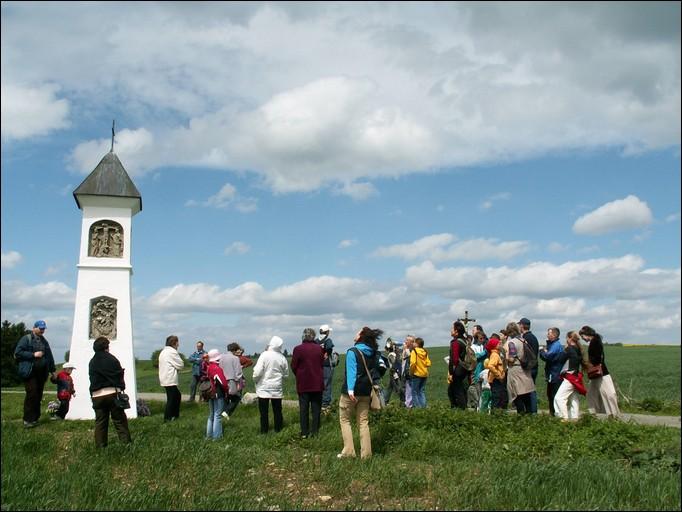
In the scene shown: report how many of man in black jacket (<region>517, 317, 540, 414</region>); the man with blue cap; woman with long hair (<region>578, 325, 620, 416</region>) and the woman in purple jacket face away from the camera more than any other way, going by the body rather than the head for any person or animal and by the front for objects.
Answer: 1

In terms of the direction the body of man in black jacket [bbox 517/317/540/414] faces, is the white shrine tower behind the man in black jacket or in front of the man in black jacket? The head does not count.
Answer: in front

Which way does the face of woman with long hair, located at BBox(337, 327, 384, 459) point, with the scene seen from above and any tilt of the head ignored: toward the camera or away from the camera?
away from the camera

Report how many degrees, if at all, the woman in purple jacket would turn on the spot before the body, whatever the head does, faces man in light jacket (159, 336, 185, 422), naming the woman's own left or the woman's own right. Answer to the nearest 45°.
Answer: approximately 45° to the woman's own left

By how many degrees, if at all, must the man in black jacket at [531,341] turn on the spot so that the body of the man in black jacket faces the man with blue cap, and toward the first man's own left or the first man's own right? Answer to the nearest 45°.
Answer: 0° — they already face them

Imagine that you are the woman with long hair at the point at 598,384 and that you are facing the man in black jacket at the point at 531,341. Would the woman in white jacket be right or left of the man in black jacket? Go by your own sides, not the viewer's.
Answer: left

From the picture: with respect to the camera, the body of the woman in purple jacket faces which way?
away from the camera

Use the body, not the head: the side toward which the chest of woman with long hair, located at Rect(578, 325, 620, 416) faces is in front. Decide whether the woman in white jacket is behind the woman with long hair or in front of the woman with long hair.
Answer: in front

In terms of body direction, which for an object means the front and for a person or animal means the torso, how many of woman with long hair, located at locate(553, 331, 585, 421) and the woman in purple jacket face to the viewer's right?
0

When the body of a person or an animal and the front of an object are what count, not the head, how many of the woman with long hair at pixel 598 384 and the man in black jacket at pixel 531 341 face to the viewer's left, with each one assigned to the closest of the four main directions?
2

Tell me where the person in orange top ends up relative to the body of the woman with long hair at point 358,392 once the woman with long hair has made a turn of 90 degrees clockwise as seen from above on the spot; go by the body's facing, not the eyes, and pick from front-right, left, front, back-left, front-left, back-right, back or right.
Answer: front

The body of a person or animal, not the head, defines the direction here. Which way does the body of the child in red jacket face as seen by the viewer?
to the viewer's right

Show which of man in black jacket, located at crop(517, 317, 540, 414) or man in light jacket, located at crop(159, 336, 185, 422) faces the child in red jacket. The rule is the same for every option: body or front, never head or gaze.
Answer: the man in black jacket

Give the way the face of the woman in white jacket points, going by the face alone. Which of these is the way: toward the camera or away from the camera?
away from the camera
